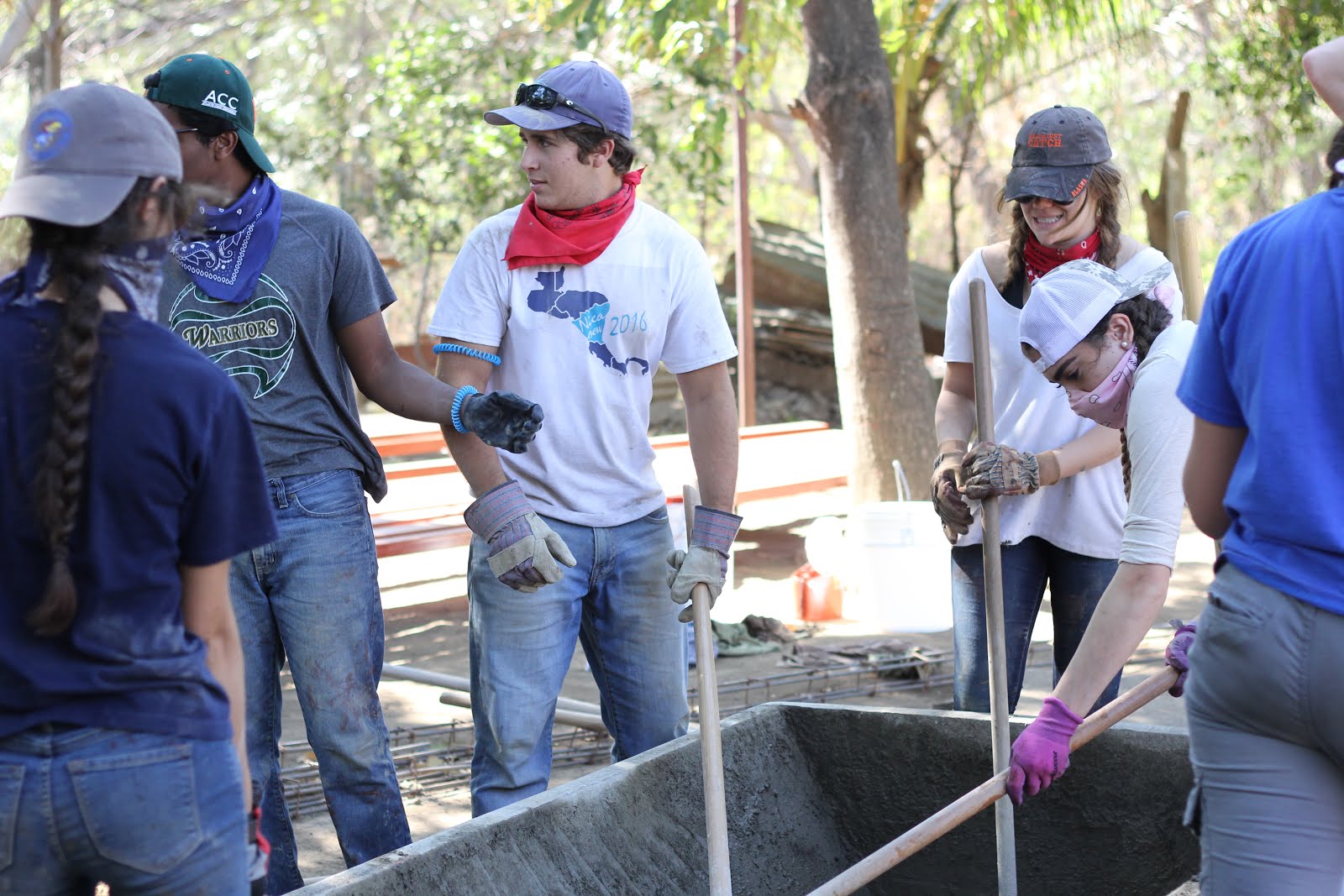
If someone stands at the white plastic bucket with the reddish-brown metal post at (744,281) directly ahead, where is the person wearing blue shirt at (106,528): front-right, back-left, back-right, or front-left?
back-left

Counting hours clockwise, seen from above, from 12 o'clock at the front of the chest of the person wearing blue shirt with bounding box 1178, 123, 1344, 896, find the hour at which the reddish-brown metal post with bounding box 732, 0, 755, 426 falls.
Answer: The reddish-brown metal post is roughly at 11 o'clock from the person wearing blue shirt.

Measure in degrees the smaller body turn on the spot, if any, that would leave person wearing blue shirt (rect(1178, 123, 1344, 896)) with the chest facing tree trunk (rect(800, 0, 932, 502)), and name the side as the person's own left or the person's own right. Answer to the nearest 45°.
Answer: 0° — they already face it

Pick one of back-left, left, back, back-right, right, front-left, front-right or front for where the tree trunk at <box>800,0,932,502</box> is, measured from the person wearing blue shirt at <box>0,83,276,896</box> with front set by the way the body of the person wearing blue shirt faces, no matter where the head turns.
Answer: front-right

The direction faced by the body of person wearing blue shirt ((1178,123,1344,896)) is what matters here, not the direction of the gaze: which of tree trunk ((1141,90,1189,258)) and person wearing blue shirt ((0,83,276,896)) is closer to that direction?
the tree trunk

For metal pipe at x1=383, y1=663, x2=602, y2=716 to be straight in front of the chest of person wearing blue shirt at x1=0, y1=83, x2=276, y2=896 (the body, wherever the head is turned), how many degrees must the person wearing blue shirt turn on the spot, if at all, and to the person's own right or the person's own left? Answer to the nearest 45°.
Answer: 0° — they already face it

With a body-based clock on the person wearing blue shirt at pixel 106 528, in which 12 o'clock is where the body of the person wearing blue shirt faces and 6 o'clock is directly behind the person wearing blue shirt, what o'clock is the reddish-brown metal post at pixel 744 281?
The reddish-brown metal post is roughly at 1 o'clock from the person wearing blue shirt.

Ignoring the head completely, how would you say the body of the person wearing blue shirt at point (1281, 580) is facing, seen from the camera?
away from the camera

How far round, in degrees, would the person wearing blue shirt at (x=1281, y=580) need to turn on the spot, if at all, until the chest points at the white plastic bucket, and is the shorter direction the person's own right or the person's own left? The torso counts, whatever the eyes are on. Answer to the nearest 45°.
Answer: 0° — they already face it

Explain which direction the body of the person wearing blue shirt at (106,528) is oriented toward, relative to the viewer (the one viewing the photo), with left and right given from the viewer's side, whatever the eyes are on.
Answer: facing away from the viewer

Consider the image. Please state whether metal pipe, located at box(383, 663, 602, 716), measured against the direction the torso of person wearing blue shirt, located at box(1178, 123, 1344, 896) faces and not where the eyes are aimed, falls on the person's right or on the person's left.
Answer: on the person's left

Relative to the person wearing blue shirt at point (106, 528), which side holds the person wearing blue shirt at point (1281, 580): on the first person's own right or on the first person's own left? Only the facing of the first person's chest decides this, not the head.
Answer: on the first person's own right

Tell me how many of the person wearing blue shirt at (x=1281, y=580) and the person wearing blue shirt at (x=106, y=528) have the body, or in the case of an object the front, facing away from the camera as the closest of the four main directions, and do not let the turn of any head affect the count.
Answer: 2

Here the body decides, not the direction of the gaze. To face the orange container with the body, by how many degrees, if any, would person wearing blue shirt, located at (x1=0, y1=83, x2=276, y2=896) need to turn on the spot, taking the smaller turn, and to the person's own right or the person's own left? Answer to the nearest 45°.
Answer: approximately 45° to the person's own right
